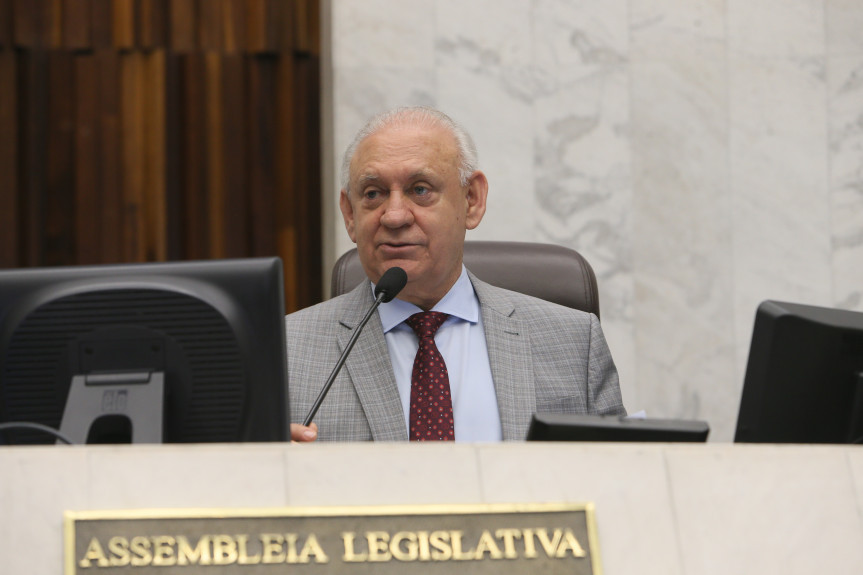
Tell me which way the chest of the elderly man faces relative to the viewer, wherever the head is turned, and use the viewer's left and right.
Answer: facing the viewer

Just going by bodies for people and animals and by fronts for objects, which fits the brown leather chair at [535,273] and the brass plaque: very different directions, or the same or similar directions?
same or similar directions

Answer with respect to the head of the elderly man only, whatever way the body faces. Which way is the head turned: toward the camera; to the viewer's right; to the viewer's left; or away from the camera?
toward the camera

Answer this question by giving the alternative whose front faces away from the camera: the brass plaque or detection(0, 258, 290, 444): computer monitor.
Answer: the computer monitor

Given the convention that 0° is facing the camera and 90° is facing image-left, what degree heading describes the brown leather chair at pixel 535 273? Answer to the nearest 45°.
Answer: approximately 0°

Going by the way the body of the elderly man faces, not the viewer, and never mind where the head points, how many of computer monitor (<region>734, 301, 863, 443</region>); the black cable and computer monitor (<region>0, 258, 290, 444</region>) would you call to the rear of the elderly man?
0

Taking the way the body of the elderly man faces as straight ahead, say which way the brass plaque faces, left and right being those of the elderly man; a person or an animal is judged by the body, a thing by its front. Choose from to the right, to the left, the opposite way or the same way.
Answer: the same way

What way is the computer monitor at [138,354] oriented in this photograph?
away from the camera

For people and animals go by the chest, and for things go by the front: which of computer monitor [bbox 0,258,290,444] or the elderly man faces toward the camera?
the elderly man

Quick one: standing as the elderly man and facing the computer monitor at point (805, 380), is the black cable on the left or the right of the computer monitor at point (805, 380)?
right

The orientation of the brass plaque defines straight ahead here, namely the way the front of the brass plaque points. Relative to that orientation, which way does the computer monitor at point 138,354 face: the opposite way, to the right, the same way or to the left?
the opposite way

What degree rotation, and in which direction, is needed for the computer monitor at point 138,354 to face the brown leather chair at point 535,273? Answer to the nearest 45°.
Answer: approximately 45° to its right

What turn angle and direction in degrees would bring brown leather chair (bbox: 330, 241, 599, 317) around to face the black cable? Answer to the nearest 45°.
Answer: approximately 45° to its right

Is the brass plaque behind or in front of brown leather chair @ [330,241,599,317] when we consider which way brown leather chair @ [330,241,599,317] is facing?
in front
